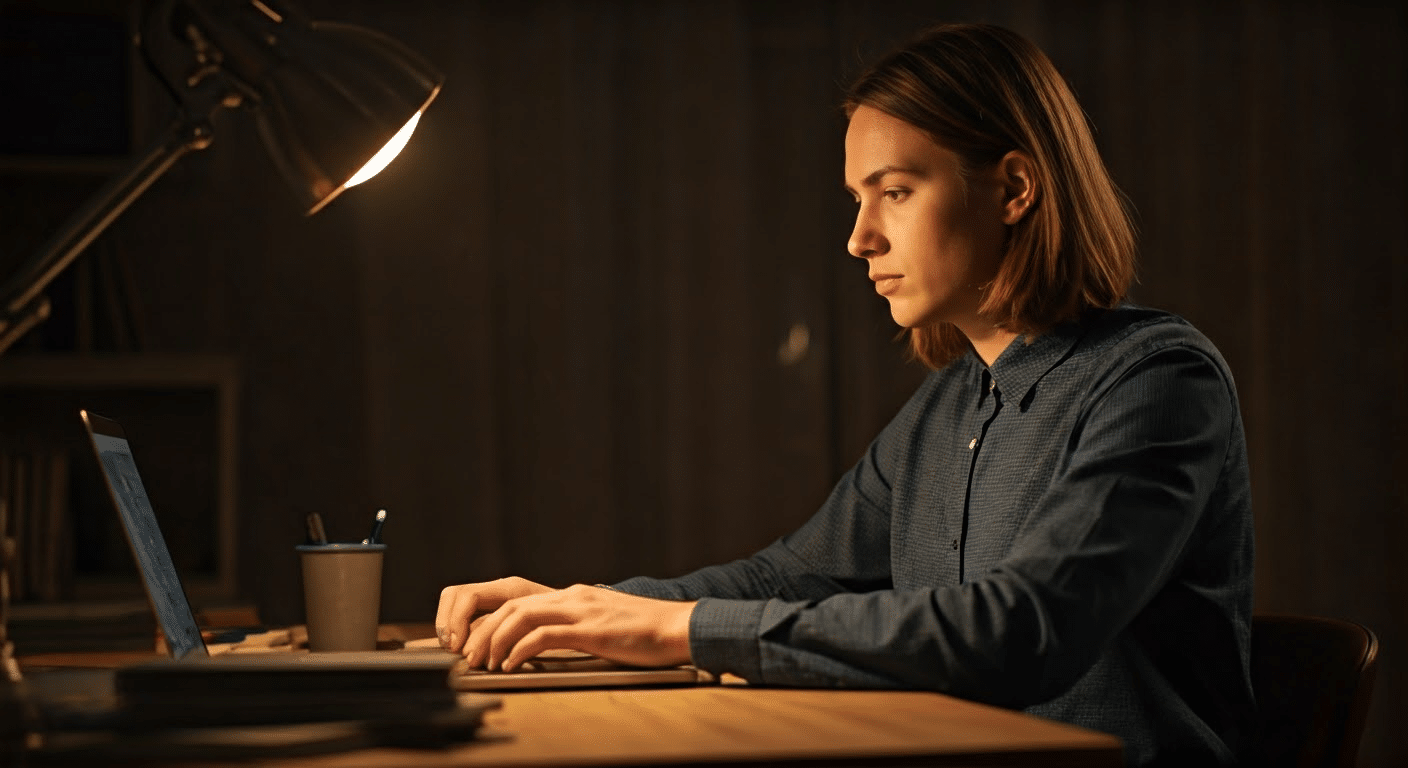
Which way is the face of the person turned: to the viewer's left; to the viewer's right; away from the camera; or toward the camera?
to the viewer's left

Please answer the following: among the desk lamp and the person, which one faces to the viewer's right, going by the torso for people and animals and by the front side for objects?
the desk lamp

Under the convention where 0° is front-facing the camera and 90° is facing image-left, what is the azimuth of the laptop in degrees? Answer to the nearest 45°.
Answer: approximately 270°

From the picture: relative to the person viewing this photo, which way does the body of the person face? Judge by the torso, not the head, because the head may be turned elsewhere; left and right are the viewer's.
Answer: facing the viewer and to the left of the viewer

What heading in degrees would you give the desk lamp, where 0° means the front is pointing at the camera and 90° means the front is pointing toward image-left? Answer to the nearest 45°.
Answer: approximately 270°
